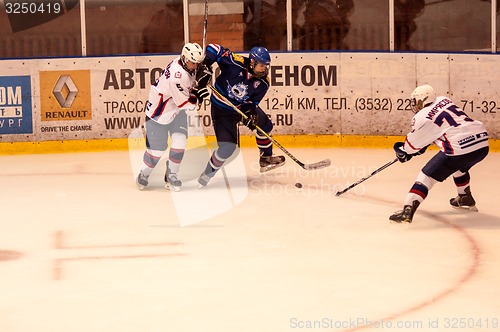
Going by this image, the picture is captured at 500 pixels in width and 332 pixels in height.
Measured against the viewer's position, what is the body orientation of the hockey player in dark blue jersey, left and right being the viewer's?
facing the viewer and to the right of the viewer

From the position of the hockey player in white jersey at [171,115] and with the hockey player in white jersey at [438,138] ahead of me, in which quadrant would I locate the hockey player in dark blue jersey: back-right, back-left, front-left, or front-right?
front-left

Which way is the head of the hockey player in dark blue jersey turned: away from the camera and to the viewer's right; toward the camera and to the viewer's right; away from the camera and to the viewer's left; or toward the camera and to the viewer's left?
toward the camera and to the viewer's right

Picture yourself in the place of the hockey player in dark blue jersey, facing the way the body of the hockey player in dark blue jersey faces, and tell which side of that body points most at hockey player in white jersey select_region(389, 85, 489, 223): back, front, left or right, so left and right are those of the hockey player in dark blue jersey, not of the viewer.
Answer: front
